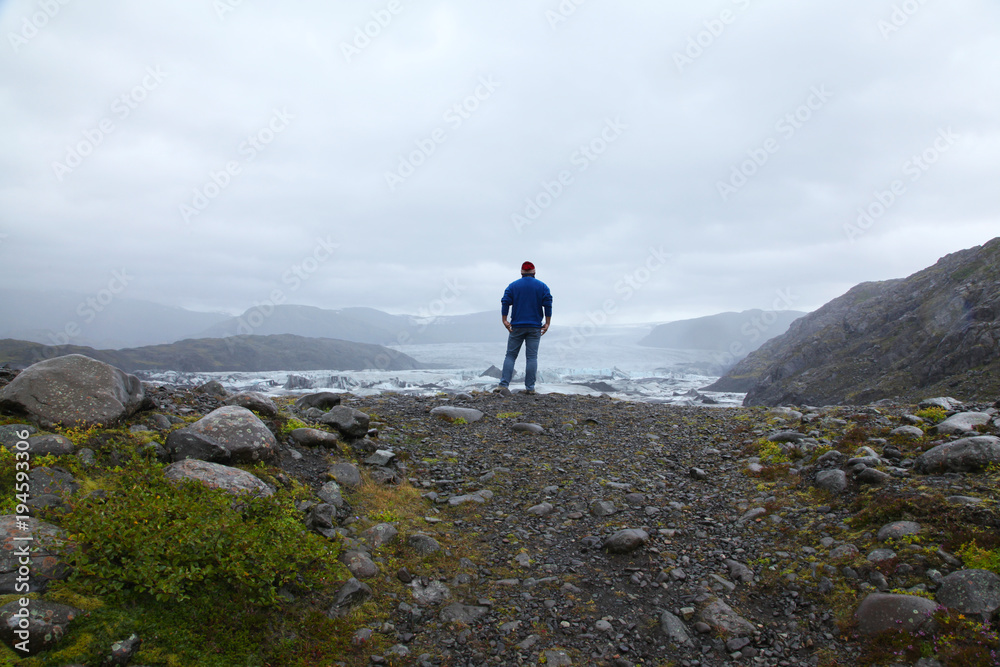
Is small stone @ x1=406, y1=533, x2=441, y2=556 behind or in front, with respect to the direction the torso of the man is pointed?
behind

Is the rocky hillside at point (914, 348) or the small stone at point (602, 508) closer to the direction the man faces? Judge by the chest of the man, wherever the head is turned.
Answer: the rocky hillside

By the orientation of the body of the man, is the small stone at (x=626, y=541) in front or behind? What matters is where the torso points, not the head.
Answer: behind

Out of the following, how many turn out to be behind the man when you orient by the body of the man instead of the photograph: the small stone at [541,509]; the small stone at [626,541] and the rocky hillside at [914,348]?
2

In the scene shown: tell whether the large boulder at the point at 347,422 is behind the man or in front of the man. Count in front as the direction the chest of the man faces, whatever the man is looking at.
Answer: behind

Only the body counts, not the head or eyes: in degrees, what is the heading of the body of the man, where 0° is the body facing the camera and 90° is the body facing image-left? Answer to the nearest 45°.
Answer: approximately 180°

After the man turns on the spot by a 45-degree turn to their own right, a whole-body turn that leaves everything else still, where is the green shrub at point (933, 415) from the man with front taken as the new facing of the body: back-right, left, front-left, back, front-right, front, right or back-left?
right

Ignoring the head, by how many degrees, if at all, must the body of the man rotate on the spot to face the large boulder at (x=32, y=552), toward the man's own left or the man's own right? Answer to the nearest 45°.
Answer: approximately 180°

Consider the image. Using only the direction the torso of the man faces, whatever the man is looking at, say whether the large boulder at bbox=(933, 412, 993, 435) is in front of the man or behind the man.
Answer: behind

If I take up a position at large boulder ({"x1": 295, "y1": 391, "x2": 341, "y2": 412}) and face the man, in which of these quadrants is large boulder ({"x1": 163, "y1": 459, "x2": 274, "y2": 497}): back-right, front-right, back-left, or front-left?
back-right

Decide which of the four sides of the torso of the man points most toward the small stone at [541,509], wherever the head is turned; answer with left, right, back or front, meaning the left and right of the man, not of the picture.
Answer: back

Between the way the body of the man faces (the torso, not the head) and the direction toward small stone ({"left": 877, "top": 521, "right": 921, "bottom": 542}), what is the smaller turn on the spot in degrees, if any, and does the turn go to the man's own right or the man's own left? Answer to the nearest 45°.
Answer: approximately 180°

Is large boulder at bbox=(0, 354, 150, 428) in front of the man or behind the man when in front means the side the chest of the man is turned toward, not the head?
behind

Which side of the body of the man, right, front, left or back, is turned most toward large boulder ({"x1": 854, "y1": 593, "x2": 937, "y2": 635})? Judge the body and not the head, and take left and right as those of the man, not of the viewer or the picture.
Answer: back
